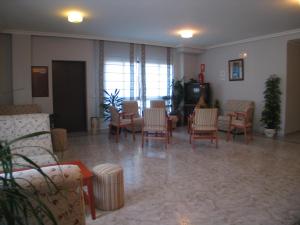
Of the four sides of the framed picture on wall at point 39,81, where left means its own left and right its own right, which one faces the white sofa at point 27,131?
front

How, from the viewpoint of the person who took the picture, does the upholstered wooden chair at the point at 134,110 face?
facing the viewer and to the right of the viewer

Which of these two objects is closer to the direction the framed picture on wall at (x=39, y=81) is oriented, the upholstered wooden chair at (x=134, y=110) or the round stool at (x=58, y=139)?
the round stool

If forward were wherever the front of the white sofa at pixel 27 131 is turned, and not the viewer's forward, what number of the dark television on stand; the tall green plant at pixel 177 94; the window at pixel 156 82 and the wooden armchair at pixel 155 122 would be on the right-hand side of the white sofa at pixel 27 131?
0

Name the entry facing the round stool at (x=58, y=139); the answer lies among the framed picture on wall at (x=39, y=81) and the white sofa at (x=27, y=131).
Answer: the framed picture on wall

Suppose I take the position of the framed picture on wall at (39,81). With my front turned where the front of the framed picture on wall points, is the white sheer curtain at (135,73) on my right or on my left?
on my left

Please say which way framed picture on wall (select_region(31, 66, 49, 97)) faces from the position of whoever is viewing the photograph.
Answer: facing the viewer

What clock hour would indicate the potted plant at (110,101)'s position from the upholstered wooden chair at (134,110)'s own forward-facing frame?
The potted plant is roughly at 5 o'clock from the upholstered wooden chair.

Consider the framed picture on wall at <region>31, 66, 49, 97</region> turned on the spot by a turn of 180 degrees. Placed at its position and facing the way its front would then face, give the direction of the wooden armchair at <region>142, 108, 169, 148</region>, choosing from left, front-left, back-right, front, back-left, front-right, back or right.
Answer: back-right

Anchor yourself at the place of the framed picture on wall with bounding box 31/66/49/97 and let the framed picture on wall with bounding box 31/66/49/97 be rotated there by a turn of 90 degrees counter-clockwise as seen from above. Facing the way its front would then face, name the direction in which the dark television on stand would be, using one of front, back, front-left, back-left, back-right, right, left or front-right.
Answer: front

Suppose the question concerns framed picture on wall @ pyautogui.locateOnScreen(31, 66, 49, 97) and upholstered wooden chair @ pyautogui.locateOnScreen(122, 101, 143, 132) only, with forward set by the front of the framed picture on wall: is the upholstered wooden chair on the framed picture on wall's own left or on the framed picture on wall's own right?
on the framed picture on wall's own left

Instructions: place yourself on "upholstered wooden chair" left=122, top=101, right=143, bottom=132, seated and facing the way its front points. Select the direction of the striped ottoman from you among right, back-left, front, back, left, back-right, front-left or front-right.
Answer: front-right
